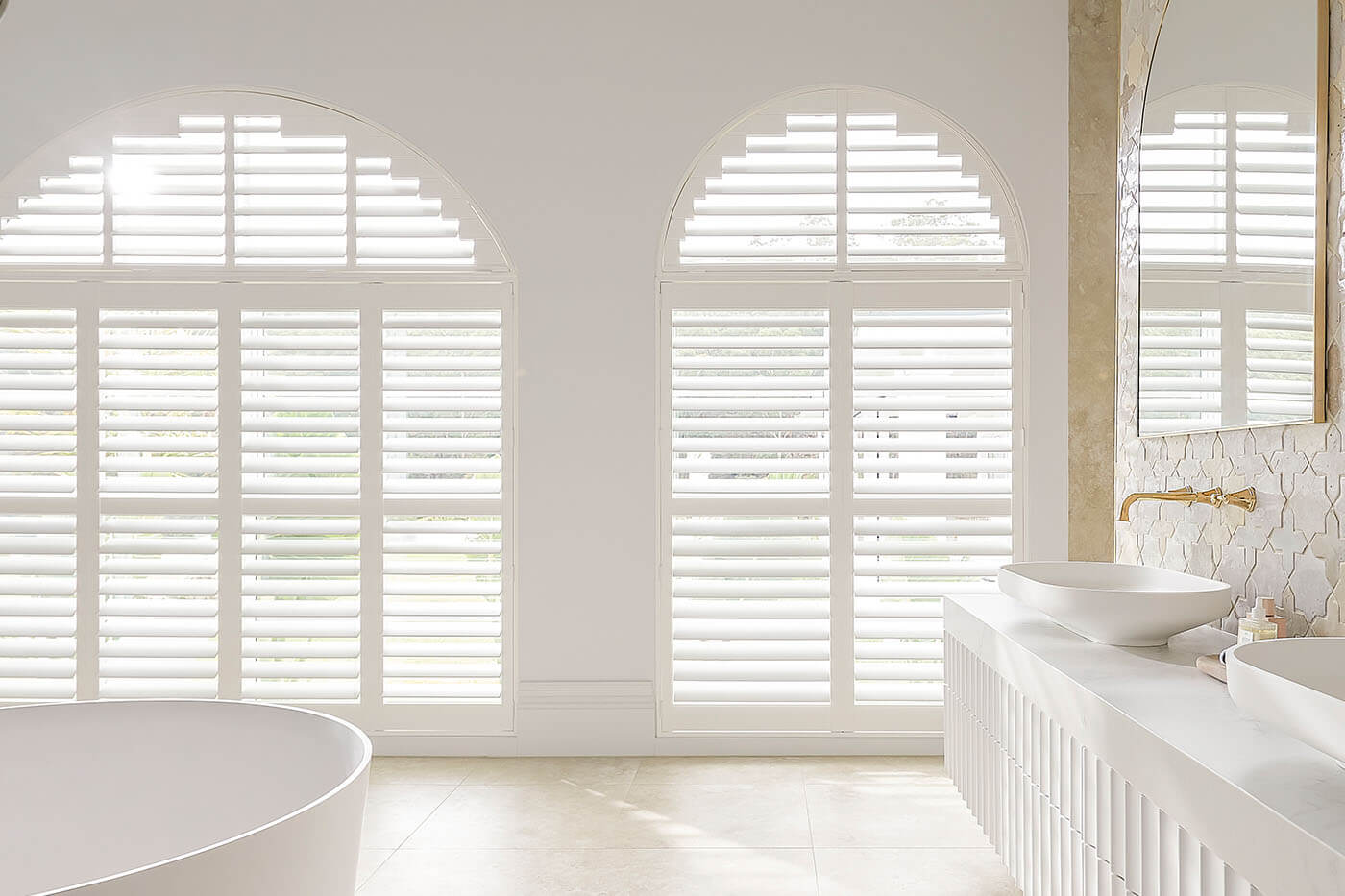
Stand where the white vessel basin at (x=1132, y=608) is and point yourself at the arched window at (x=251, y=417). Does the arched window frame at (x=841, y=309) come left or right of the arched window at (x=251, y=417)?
right

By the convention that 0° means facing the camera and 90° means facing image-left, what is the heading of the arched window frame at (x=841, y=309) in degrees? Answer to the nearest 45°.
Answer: approximately 0°

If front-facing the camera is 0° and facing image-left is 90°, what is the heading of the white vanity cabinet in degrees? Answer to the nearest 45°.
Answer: approximately 45°

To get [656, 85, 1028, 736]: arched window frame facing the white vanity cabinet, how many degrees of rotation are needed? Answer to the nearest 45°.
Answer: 0° — it already faces it

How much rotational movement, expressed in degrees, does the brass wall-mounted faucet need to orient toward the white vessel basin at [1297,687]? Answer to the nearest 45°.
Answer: approximately 45° to its left

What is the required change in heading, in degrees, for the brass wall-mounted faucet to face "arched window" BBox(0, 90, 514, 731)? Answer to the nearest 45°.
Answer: approximately 45° to its right

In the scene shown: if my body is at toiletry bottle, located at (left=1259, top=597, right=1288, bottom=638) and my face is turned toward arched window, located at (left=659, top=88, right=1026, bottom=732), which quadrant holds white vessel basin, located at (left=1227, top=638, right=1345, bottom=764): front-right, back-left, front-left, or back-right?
back-left

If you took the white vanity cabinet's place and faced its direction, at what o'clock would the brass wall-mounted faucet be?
The brass wall-mounted faucet is roughly at 5 o'clock from the white vanity cabinet.

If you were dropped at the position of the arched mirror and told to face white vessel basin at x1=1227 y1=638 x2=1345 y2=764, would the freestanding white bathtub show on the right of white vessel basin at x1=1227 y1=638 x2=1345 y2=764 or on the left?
right

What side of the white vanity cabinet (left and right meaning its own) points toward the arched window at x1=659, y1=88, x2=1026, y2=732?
right
